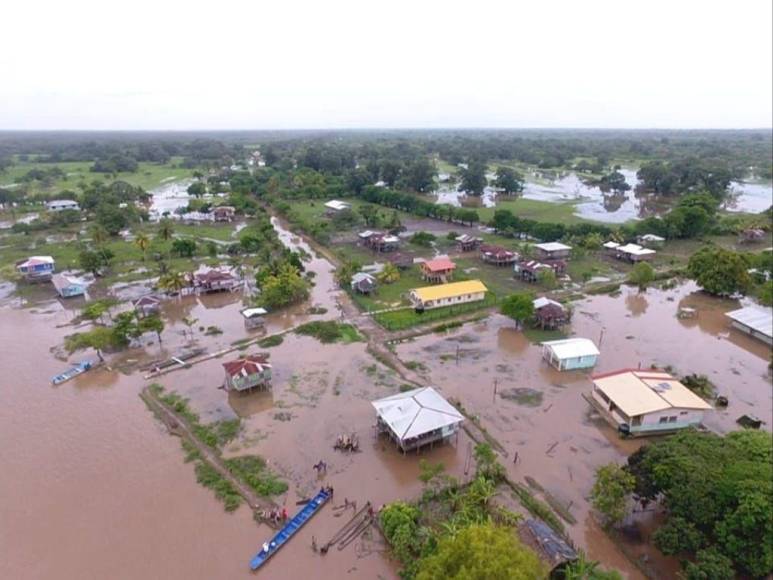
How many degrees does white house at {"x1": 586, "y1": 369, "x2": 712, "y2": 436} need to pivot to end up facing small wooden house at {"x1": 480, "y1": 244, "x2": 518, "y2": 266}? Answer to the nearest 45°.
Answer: approximately 90° to its right

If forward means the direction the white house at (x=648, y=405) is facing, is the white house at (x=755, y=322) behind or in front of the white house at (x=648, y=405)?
behind

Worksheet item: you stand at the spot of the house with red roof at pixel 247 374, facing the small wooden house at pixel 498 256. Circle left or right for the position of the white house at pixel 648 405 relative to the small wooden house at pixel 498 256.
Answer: right

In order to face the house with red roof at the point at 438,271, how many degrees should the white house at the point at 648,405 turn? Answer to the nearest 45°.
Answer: approximately 90° to its right

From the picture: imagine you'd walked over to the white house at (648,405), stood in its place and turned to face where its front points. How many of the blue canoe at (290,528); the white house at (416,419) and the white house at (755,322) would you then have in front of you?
2

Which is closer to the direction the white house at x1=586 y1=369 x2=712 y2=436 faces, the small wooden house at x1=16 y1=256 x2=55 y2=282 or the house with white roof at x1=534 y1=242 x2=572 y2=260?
the small wooden house

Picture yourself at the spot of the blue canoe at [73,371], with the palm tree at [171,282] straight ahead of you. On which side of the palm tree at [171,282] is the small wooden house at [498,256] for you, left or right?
right

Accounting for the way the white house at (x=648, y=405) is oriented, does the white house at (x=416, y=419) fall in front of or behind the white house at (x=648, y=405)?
in front

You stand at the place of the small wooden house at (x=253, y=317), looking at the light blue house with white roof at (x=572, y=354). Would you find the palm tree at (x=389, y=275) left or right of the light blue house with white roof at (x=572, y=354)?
left

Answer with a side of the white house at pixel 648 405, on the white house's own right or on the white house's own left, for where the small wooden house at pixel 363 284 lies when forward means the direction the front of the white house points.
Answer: on the white house's own right
